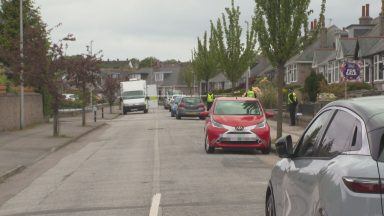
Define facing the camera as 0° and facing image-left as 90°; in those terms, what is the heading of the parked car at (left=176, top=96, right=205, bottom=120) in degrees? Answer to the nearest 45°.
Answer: approximately 180°

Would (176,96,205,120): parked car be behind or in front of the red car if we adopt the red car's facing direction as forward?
behind

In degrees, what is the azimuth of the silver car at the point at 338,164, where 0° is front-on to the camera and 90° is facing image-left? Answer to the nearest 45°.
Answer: approximately 135°

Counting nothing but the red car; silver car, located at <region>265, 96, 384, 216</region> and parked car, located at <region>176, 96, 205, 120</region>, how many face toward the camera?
1

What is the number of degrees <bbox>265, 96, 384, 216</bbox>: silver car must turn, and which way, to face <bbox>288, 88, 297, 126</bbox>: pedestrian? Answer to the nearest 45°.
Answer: approximately 45° to its right

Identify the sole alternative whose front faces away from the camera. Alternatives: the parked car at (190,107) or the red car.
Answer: the parked car

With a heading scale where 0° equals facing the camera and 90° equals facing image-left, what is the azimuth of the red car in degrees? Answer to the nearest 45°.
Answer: approximately 0°

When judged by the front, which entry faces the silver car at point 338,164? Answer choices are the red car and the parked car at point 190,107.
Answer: the red car

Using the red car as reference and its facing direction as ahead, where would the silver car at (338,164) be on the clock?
The silver car is roughly at 12 o'clock from the red car.

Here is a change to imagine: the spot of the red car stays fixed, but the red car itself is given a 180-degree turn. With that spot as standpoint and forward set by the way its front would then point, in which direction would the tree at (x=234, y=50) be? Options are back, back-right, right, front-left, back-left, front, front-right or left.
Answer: front
